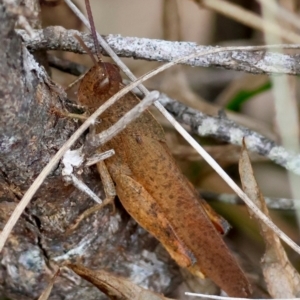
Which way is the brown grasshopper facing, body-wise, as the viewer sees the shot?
to the viewer's left
